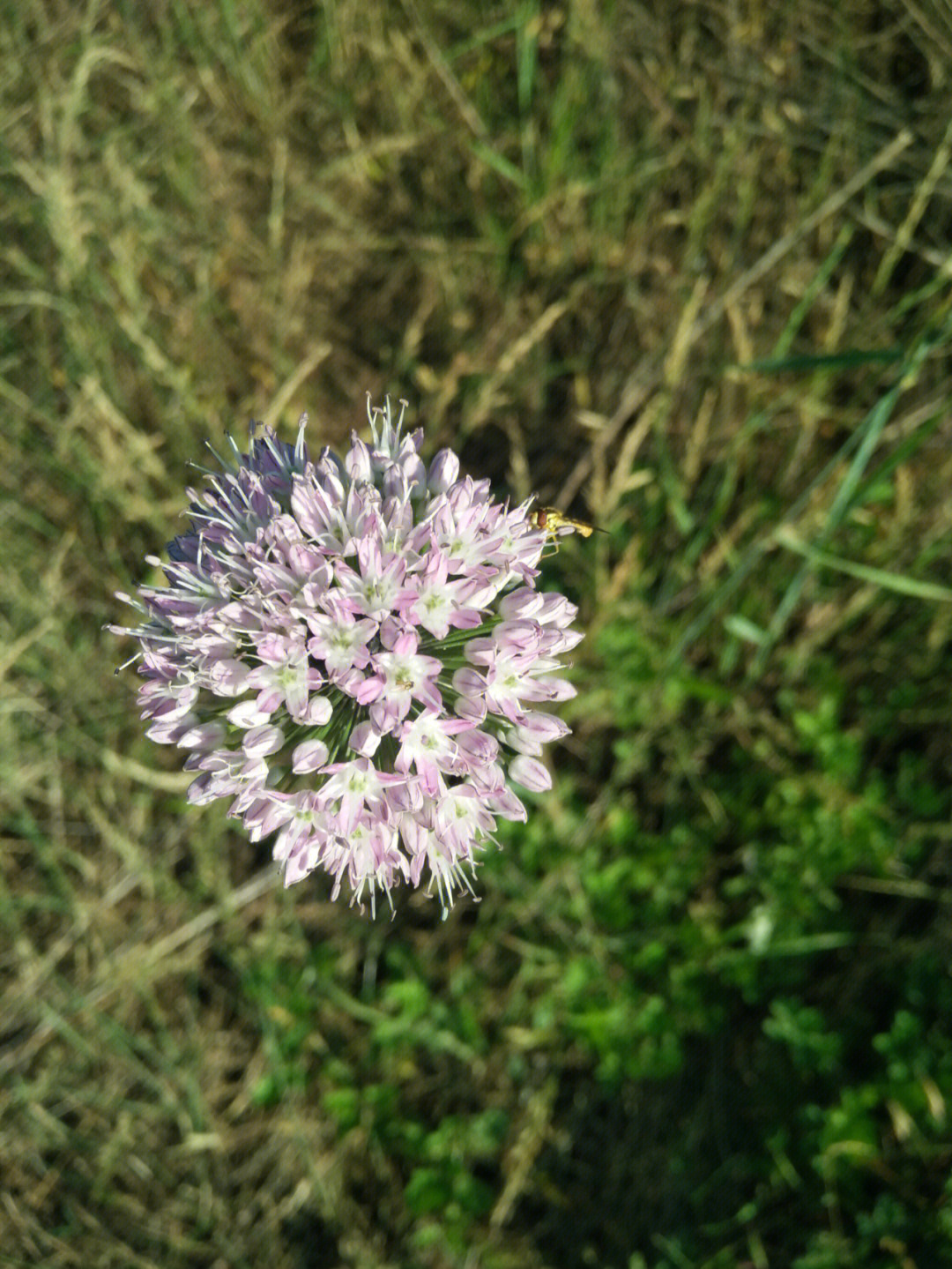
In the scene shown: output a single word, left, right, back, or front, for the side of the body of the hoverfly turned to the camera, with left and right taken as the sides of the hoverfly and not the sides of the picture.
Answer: left
